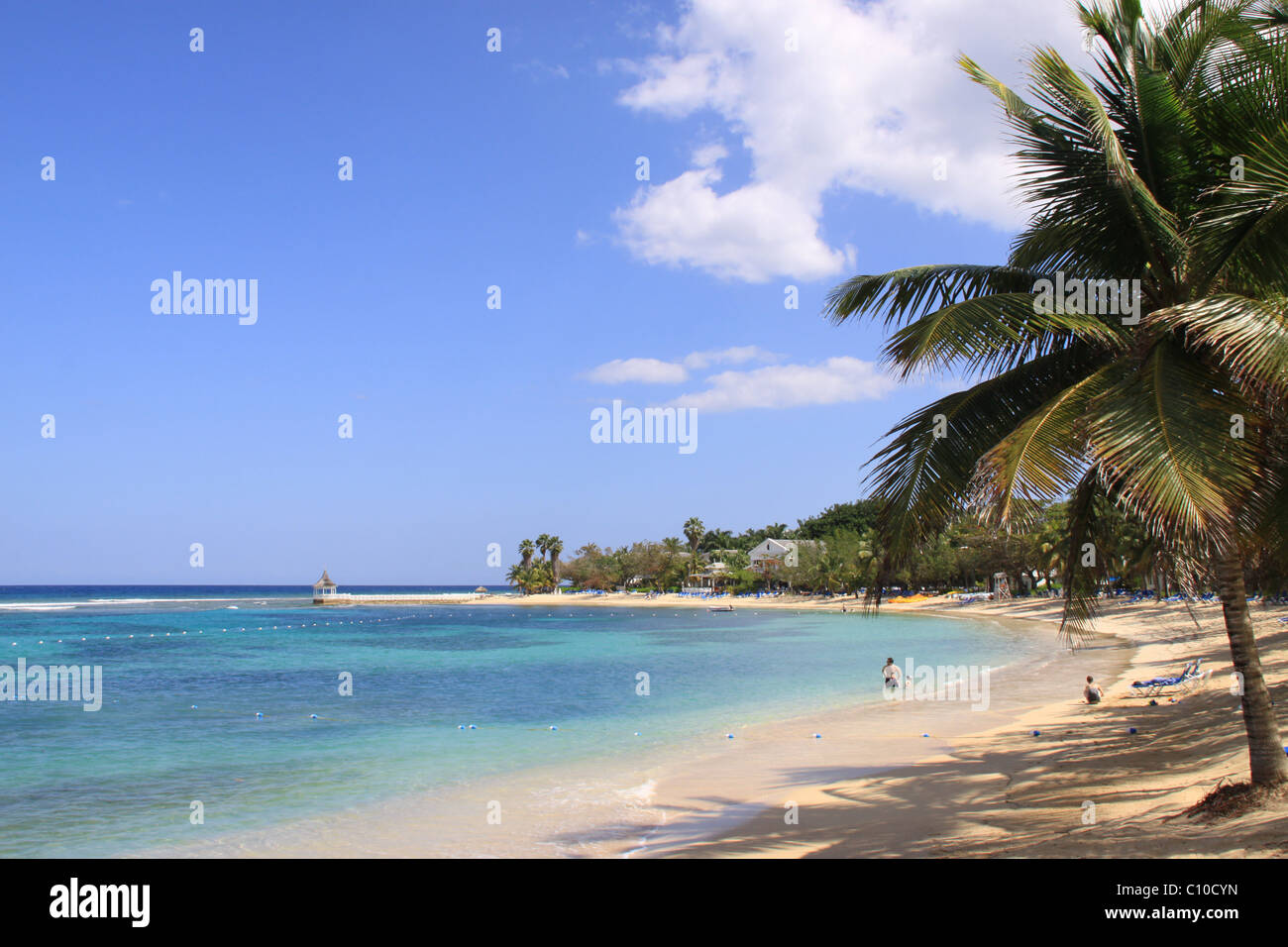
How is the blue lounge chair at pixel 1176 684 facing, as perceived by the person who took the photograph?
facing to the left of the viewer

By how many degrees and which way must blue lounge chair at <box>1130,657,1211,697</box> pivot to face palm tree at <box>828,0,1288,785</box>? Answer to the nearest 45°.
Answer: approximately 90° to its left
